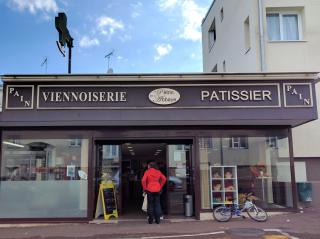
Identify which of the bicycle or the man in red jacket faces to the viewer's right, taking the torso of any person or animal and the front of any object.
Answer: the bicycle

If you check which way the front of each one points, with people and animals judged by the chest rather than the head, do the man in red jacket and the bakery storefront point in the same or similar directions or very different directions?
very different directions

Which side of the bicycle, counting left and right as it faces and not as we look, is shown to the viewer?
right

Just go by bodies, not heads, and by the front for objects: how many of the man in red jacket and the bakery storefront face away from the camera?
1

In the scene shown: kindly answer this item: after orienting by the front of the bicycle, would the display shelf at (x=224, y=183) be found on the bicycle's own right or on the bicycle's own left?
on the bicycle's own left

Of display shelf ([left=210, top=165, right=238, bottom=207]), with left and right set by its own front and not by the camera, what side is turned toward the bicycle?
front

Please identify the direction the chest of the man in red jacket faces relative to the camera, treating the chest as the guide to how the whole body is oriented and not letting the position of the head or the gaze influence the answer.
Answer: away from the camera

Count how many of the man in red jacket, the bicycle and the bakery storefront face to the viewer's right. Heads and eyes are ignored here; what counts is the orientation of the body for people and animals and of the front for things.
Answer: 1

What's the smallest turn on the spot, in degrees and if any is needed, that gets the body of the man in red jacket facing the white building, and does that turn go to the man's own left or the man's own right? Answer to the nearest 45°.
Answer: approximately 45° to the man's own right

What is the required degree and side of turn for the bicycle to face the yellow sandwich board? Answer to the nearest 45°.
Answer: approximately 180°

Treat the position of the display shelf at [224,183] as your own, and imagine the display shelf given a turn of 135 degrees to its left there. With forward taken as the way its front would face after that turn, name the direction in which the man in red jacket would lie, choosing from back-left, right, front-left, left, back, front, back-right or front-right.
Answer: back

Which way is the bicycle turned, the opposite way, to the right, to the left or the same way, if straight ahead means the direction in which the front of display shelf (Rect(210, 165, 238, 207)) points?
to the left

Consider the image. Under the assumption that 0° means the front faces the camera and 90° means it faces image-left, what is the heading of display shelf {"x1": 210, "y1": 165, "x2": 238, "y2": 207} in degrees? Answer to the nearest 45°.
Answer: approximately 0°
